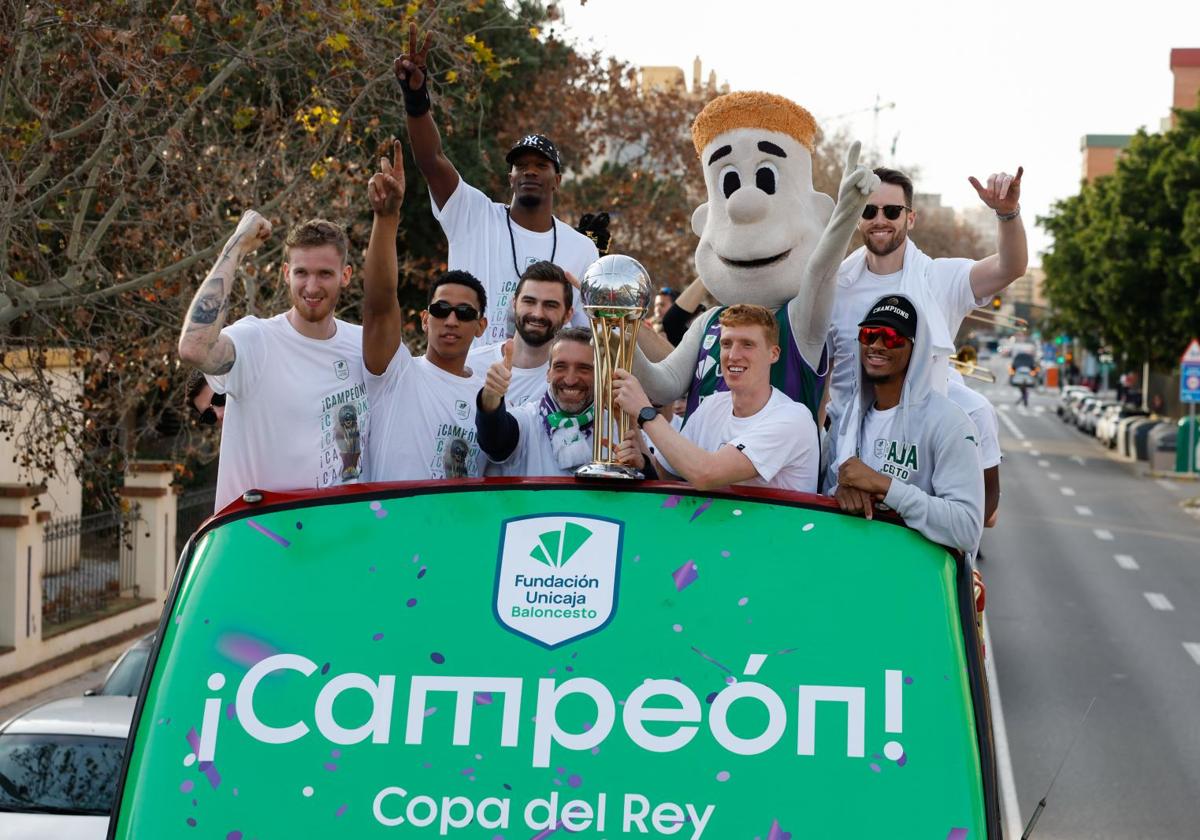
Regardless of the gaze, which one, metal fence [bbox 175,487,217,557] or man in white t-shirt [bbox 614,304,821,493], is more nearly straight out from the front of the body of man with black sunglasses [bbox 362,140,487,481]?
the man in white t-shirt

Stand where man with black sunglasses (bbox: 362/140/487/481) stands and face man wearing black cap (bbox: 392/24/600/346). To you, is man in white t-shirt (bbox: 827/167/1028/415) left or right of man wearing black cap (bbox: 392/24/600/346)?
right

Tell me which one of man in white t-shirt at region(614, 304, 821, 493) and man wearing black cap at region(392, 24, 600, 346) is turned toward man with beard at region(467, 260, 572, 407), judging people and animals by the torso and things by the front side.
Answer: the man wearing black cap

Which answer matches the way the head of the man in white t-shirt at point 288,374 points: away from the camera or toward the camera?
toward the camera

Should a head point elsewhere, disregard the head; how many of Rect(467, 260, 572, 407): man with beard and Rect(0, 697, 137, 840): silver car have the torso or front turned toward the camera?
2

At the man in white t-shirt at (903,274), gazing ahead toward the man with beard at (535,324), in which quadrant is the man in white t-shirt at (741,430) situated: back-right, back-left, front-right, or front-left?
front-left

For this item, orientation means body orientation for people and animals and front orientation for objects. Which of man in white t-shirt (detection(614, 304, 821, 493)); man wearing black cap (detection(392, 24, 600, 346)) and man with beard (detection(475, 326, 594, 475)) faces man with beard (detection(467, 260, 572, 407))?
the man wearing black cap

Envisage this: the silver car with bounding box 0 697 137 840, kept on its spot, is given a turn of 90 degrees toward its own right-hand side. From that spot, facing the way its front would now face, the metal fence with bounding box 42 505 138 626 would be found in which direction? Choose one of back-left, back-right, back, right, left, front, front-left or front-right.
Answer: right

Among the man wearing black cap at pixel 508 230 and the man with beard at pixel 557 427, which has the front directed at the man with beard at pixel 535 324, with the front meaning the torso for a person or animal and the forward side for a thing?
the man wearing black cap

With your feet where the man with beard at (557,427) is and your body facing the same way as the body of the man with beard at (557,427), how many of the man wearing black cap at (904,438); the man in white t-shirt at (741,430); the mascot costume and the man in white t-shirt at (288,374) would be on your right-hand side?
1

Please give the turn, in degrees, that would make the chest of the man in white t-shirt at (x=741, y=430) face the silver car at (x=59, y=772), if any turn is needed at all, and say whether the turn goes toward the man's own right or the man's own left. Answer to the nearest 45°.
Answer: approximately 90° to the man's own right

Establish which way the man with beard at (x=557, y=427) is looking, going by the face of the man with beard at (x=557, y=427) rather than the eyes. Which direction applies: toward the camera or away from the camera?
toward the camera

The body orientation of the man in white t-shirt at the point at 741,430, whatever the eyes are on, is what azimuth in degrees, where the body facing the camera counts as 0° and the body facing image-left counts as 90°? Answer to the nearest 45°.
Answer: approximately 45°

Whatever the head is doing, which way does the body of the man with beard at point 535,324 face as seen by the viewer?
toward the camera

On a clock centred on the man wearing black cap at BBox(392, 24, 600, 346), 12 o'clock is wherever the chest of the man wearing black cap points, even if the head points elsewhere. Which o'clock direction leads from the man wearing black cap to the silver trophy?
The silver trophy is roughly at 12 o'clock from the man wearing black cap.

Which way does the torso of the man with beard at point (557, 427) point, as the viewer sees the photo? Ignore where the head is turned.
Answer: toward the camera

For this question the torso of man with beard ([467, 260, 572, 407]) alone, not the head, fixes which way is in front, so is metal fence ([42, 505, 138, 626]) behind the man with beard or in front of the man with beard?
behind

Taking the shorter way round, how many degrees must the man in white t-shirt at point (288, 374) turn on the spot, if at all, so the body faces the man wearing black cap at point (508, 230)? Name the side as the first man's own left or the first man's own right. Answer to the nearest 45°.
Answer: approximately 90° to the first man's own left

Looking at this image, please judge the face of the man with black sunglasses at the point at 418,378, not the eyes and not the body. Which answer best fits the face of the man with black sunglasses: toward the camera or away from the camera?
toward the camera
